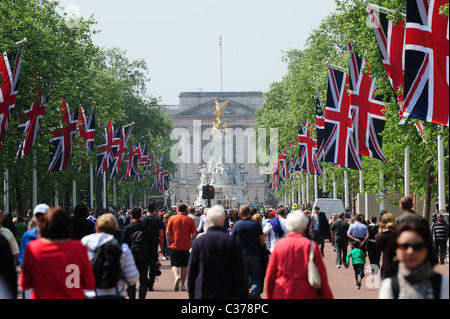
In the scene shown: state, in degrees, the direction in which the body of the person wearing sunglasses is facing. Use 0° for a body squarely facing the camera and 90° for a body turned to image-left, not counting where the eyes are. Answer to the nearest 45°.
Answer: approximately 0°

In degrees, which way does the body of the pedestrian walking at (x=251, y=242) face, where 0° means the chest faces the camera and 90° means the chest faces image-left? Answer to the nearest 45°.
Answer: approximately 180°

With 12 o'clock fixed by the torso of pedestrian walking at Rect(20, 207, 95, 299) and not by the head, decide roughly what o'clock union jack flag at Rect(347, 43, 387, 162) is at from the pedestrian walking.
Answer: The union jack flag is roughly at 1 o'clock from the pedestrian walking.

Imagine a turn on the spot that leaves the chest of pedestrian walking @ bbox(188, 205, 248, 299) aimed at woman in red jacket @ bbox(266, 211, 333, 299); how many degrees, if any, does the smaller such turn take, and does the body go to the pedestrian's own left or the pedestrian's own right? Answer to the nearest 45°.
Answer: approximately 135° to the pedestrian's own right

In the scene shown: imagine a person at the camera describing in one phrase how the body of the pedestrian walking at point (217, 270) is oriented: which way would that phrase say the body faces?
away from the camera

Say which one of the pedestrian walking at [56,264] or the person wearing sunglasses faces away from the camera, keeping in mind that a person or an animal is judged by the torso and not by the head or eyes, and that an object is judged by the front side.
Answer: the pedestrian walking

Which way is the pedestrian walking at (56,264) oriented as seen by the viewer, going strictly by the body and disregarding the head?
away from the camera

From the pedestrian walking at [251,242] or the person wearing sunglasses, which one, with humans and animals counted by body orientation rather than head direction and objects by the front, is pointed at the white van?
the pedestrian walking

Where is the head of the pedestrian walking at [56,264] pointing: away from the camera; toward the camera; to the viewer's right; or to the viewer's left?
away from the camera

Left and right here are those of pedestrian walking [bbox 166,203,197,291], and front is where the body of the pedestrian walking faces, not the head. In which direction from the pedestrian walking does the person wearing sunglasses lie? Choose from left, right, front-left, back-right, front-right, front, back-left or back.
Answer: back

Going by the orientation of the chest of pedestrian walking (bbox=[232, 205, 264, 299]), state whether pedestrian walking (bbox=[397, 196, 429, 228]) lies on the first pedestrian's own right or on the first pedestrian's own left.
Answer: on the first pedestrian's own right

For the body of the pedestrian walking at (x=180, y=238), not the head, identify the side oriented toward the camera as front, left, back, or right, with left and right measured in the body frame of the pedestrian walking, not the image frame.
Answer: back

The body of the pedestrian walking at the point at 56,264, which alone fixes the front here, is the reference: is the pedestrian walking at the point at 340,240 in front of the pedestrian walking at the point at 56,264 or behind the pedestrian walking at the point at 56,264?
in front

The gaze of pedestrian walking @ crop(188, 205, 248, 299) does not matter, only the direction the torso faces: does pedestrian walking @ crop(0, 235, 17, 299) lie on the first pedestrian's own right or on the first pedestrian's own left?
on the first pedestrian's own left
